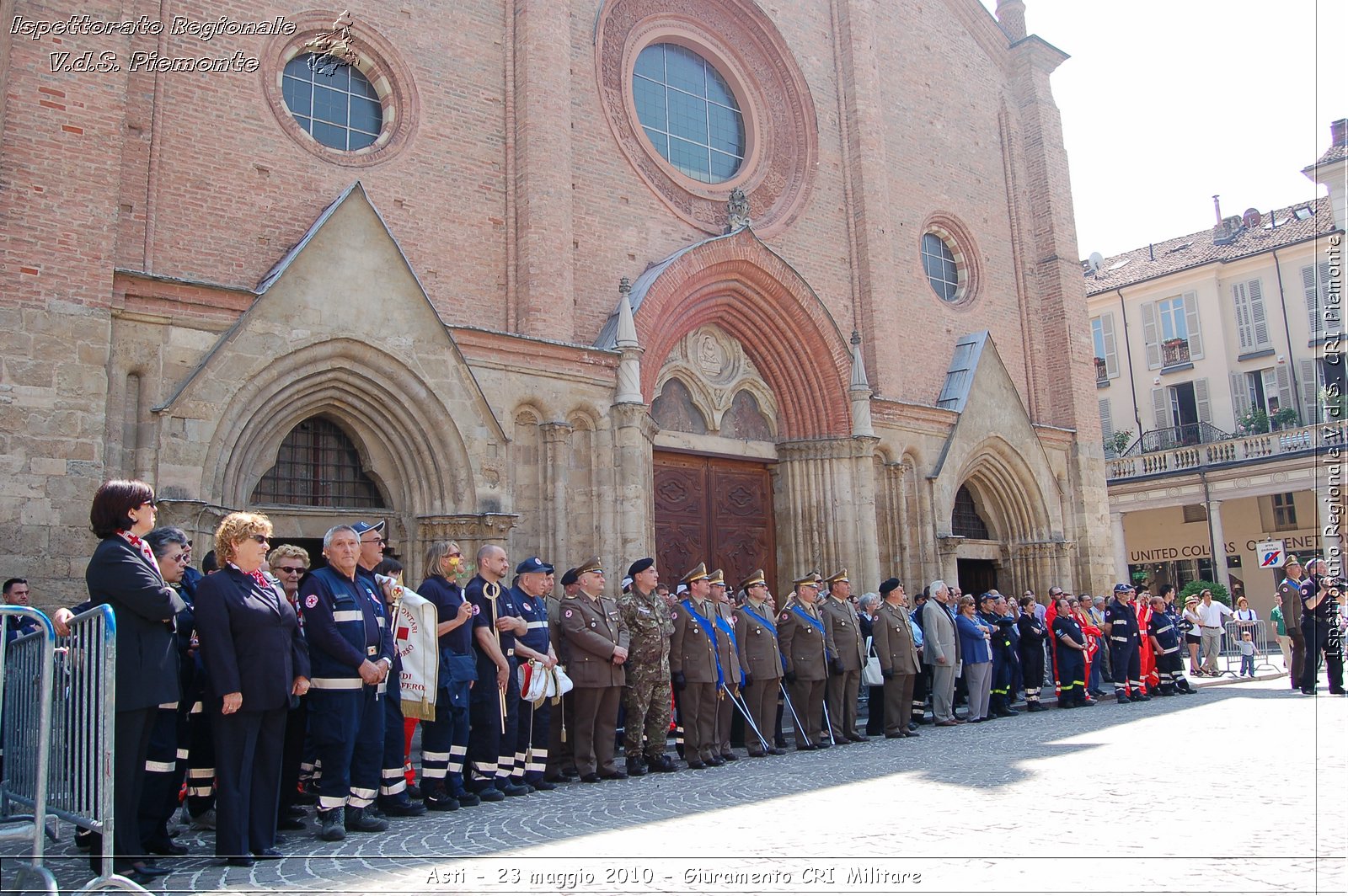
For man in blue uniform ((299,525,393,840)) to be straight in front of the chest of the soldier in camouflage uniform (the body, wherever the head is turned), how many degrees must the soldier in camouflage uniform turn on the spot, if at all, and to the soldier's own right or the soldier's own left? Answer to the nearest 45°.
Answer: approximately 90° to the soldier's own right

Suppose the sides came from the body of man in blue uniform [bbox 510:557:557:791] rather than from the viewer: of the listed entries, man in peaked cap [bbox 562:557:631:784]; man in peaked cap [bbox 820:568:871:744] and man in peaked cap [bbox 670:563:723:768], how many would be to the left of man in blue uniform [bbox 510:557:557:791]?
3

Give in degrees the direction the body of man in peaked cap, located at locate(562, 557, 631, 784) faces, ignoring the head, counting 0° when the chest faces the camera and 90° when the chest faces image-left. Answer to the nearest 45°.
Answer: approximately 315°

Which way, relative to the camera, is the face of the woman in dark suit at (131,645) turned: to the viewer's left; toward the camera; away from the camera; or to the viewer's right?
to the viewer's right

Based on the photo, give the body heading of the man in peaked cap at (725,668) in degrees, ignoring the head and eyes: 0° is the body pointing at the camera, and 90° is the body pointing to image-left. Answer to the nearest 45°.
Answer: approximately 315°

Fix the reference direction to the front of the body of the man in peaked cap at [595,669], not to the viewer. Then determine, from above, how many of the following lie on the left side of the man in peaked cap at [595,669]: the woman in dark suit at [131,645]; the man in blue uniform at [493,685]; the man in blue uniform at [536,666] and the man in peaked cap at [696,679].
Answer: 1

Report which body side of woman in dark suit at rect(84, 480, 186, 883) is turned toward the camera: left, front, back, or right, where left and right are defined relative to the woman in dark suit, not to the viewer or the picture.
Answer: right

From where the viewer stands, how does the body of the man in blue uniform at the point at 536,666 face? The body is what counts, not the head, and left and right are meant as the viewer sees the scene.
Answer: facing the viewer and to the right of the viewer

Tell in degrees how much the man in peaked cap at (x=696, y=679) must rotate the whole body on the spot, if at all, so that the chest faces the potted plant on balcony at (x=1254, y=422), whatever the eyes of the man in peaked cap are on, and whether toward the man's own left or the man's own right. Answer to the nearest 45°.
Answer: approximately 90° to the man's own left

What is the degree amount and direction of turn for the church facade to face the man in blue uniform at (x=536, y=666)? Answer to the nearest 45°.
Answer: approximately 45° to its right

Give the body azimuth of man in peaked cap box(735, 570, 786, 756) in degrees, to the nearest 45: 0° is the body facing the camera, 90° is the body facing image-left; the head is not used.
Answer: approximately 315°

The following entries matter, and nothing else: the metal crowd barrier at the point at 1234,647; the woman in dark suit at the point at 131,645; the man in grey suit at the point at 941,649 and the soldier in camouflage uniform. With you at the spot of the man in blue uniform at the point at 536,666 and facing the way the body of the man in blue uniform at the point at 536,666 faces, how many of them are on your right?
1

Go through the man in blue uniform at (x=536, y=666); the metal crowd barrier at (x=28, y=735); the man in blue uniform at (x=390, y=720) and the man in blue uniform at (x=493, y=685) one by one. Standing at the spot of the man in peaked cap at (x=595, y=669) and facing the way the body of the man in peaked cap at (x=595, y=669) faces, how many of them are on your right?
4
